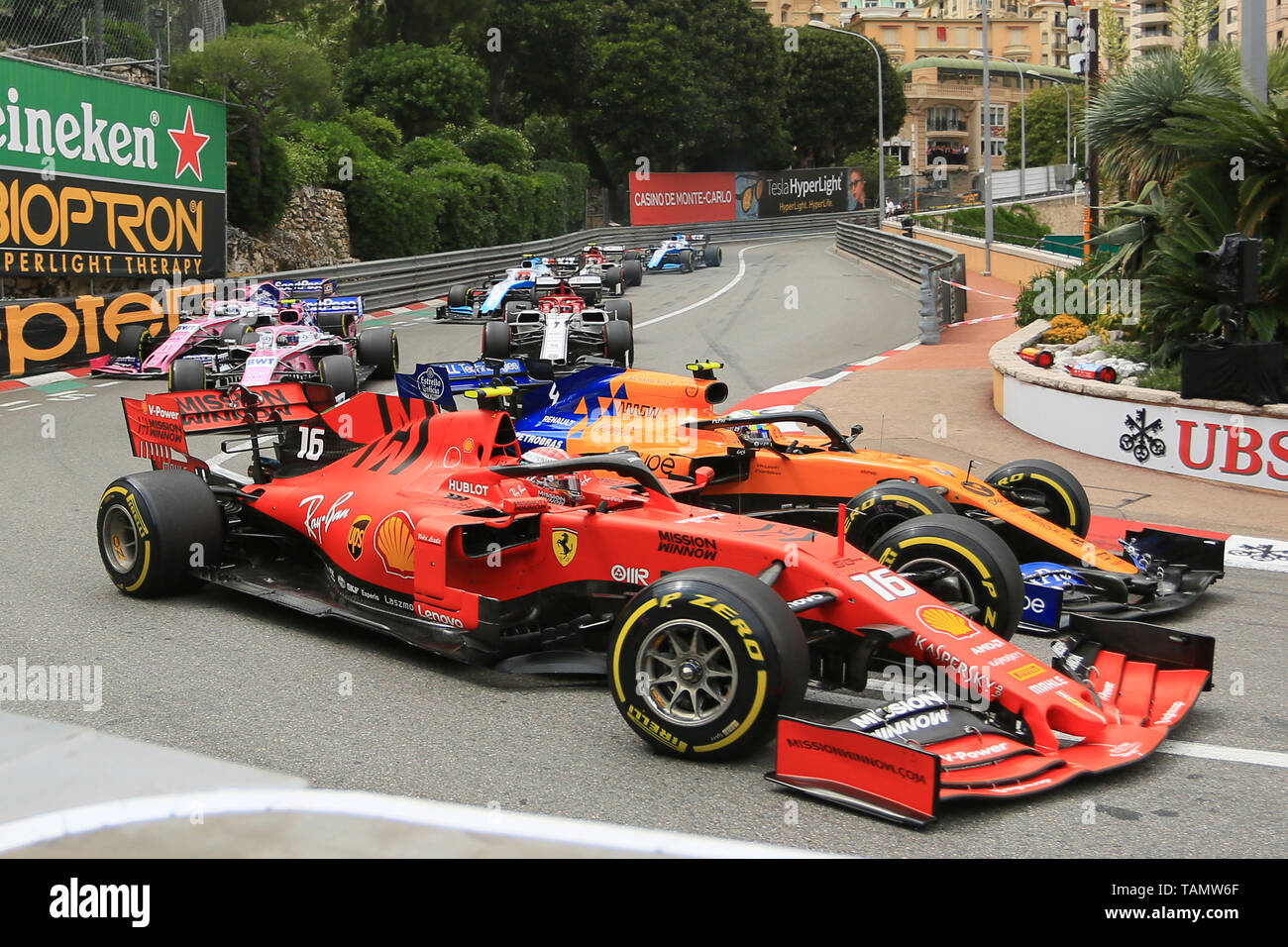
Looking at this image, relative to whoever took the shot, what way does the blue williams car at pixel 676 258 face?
facing the viewer and to the left of the viewer

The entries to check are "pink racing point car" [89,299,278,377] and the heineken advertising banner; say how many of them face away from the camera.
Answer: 0

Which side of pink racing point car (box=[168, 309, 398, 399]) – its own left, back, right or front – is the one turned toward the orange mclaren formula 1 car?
front

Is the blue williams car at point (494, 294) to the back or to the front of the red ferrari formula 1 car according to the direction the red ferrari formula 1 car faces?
to the back

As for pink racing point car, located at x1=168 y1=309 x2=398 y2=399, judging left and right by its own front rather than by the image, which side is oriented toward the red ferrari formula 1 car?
front

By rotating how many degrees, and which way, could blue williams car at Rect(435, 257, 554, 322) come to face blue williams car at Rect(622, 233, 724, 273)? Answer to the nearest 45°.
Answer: approximately 135° to its right

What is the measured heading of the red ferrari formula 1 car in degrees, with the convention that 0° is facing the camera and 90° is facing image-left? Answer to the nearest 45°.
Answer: approximately 315°

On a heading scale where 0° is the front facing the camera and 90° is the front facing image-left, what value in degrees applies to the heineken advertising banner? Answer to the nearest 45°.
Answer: approximately 315°

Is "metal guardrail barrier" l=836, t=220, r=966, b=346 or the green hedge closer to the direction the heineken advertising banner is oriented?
the metal guardrail barrier

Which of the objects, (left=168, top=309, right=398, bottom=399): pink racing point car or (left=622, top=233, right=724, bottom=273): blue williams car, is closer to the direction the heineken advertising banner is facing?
the pink racing point car
